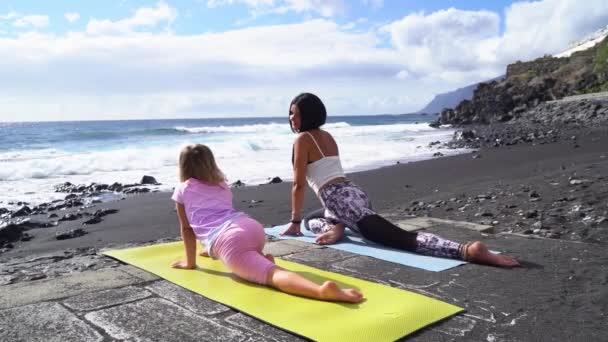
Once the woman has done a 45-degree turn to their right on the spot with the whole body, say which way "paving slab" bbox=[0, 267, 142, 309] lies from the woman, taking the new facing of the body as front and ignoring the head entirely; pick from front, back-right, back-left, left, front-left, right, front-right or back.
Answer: back-left

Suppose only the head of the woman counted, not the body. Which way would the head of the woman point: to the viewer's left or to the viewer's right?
to the viewer's left

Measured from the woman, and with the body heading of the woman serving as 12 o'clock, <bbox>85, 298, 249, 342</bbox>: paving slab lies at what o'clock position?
The paving slab is roughly at 8 o'clock from the woman.

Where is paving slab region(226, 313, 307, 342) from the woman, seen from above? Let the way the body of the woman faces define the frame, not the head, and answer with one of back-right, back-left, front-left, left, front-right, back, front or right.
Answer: back-left

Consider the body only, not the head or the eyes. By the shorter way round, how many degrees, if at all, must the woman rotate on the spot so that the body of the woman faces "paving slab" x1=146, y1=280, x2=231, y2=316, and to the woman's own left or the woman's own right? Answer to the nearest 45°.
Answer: approximately 135° to the woman's own left

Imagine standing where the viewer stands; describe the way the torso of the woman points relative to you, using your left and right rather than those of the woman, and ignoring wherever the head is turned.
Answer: facing away from the viewer and to the left of the viewer

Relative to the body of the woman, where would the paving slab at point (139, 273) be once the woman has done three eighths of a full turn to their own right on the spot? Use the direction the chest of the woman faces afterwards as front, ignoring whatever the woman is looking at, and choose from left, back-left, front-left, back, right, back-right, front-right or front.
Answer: back-right

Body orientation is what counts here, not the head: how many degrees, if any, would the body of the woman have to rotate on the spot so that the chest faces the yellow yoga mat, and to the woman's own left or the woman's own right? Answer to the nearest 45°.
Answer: approximately 135° to the woman's own left

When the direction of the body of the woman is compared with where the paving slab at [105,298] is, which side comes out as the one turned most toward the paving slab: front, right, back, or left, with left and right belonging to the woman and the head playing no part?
left
